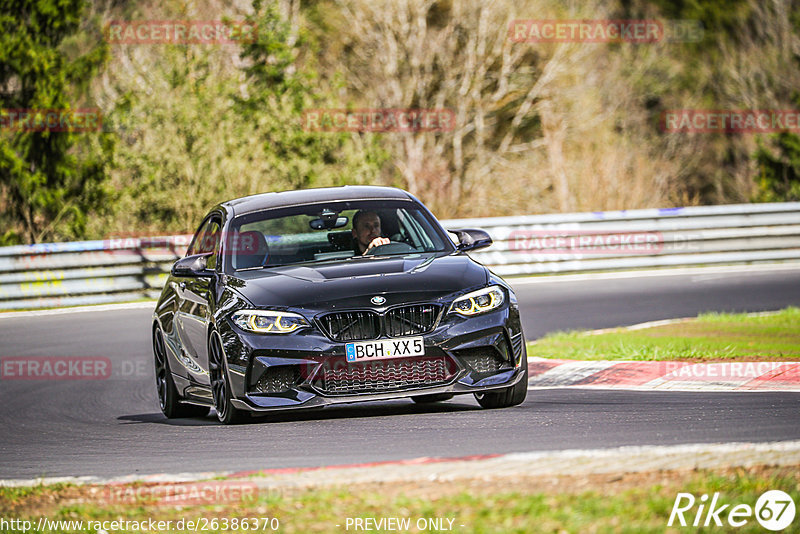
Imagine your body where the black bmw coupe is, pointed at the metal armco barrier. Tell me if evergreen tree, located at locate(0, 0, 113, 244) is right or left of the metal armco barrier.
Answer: left

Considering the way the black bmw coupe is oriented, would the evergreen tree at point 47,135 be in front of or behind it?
behind

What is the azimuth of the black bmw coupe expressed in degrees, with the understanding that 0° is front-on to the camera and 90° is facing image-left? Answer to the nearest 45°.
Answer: approximately 315°

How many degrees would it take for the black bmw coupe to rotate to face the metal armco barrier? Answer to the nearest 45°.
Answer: approximately 135° to its left
